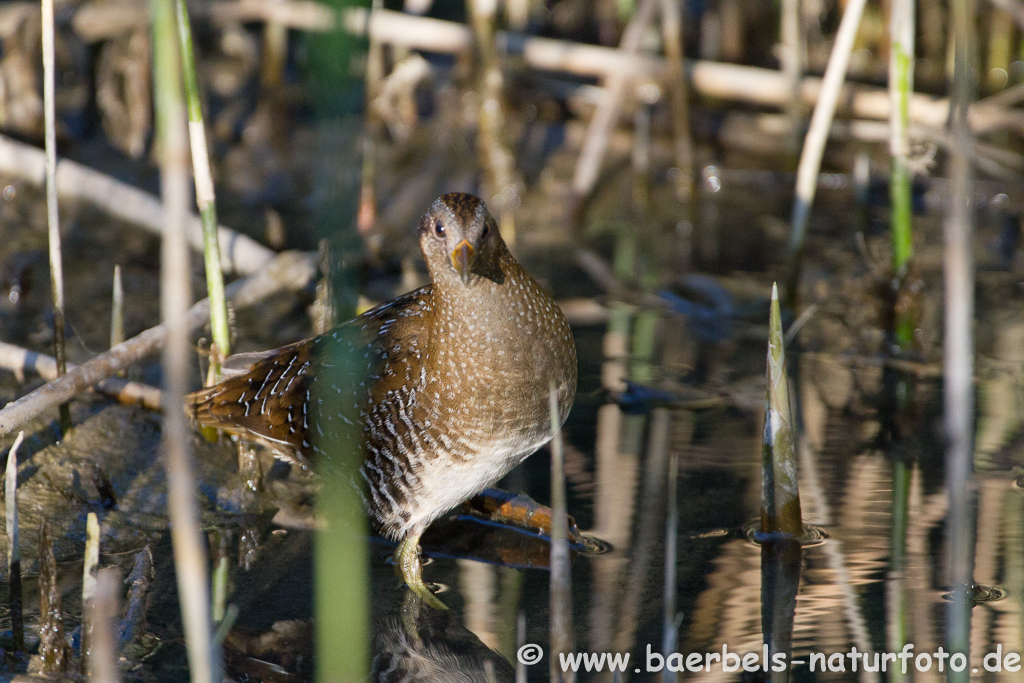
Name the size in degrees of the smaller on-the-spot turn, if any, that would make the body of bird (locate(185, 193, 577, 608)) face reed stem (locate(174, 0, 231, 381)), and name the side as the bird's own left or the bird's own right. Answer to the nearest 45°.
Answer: approximately 135° to the bird's own right

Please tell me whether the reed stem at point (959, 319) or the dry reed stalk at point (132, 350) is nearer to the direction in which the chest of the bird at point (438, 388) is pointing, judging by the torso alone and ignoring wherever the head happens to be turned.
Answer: the reed stem

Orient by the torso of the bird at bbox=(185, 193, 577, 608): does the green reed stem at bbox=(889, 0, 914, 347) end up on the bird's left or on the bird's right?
on the bird's left

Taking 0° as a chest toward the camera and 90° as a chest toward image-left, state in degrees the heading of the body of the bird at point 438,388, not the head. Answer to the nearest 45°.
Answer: approximately 315°

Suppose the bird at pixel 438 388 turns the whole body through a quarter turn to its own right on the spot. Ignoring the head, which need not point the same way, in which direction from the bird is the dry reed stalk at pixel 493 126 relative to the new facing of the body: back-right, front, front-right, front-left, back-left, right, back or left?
back-right

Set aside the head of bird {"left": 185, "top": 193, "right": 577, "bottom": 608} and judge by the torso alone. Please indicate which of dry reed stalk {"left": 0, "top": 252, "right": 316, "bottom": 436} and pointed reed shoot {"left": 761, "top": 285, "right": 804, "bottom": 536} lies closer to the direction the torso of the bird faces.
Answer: the pointed reed shoot

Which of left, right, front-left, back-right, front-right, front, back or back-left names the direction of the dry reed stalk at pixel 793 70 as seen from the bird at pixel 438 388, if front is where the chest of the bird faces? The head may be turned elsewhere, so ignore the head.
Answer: left
